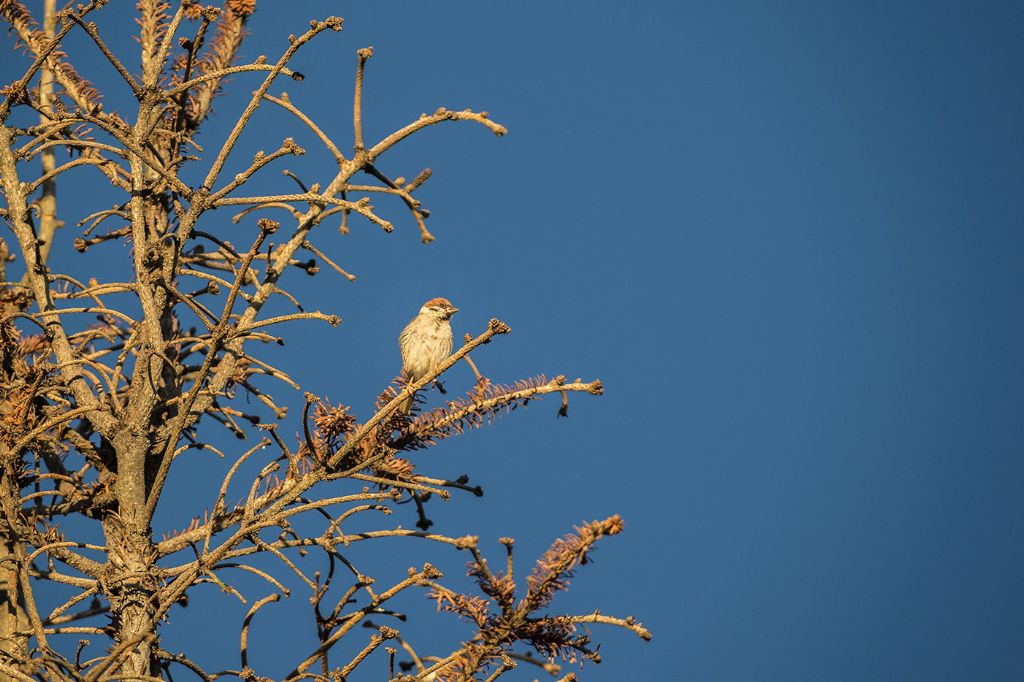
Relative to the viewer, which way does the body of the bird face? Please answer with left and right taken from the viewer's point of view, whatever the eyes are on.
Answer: facing the viewer and to the right of the viewer
